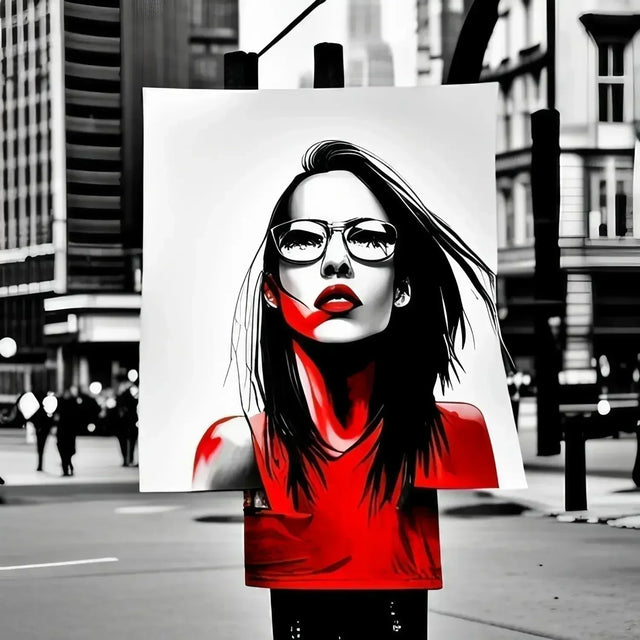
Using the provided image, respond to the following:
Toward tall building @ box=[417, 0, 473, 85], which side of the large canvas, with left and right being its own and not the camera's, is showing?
back

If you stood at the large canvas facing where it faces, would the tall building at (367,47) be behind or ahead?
behind

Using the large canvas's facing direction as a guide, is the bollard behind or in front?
behind

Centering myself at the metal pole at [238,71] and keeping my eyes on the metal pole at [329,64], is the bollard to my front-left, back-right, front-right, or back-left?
front-left

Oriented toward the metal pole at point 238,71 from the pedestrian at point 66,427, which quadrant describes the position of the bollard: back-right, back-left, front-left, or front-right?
front-left

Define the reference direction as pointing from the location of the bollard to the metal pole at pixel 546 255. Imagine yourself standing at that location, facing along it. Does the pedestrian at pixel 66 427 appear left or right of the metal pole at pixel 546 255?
left

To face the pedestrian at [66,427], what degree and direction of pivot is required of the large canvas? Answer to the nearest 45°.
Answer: approximately 180°

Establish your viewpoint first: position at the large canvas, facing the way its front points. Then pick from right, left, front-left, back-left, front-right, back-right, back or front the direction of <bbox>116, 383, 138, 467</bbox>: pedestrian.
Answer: back

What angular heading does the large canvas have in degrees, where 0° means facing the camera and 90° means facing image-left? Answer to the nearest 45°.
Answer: approximately 0°

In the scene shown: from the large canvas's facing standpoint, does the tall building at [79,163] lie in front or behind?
behind

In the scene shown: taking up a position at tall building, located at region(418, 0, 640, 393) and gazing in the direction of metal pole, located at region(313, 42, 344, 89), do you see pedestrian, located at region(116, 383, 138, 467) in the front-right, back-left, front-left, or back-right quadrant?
front-right

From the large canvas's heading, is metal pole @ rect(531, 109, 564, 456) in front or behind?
behind
